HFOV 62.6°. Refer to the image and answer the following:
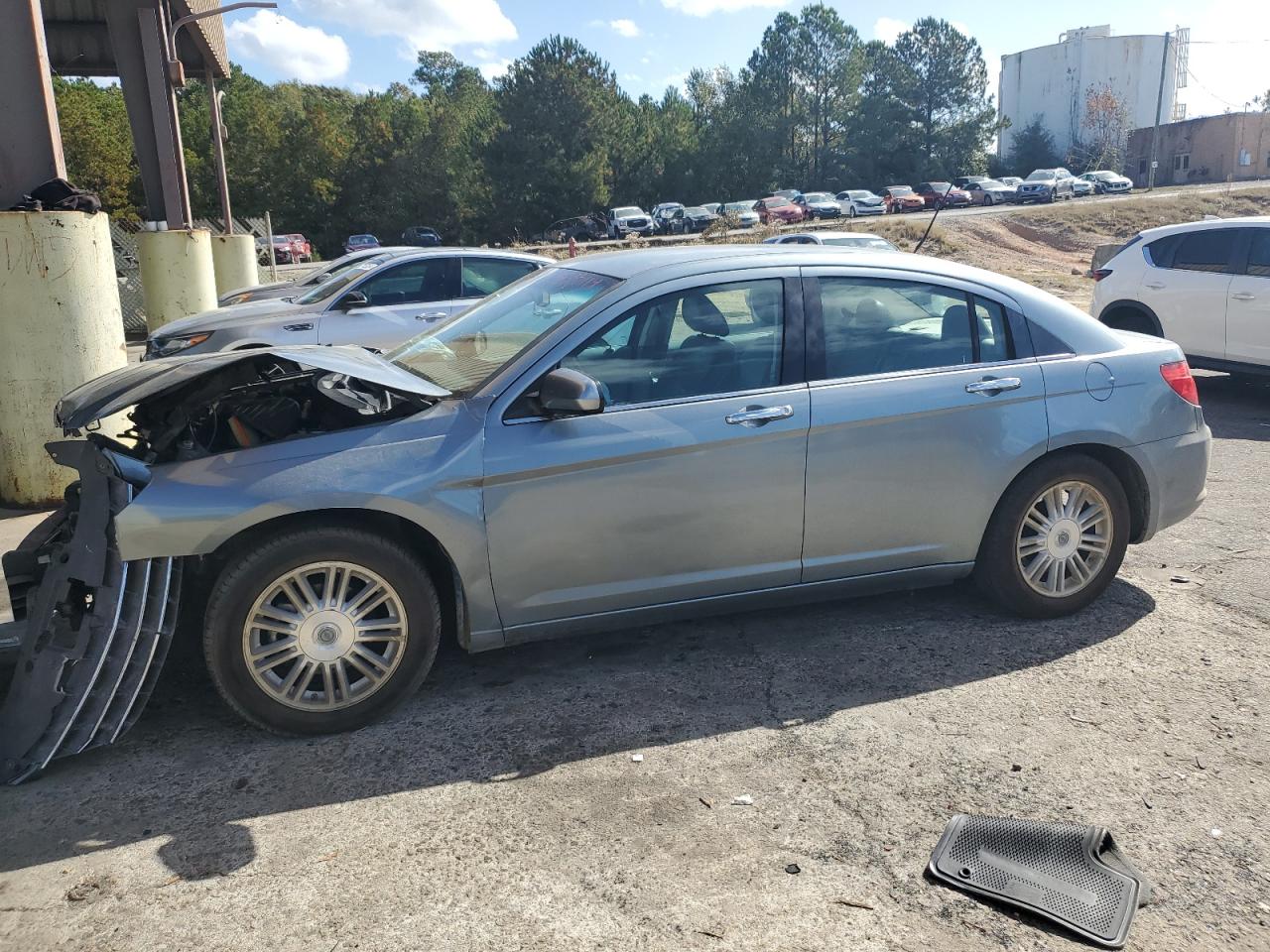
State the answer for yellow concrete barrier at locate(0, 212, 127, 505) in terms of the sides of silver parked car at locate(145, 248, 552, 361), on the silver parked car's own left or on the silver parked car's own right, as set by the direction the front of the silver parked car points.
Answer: on the silver parked car's own left

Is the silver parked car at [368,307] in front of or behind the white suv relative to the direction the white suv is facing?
behind

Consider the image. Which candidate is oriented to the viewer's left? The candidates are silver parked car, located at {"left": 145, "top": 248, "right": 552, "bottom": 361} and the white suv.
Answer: the silver parked car

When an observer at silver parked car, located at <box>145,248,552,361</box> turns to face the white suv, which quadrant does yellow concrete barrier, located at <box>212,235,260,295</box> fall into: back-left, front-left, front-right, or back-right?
back-left

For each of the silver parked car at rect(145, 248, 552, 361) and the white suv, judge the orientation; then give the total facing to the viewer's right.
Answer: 1

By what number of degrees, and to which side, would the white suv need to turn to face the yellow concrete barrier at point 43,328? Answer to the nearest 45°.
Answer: approximately 135° to its right

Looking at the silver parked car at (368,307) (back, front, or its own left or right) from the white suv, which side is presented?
back

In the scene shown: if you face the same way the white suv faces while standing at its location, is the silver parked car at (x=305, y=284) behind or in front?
behind

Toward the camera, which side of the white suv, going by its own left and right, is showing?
right

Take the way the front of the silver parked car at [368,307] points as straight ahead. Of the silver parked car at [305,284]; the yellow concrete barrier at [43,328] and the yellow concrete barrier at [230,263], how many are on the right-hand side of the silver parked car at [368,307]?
2

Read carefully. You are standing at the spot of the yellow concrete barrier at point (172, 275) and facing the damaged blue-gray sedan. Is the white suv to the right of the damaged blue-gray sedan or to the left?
left

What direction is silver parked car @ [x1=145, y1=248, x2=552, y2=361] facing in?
to the viewer's left

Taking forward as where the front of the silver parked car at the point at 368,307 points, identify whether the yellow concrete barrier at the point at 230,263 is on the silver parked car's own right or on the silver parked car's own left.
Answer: on the silver parked car's own right

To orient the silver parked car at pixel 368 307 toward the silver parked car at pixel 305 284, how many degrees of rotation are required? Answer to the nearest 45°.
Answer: approximately 90° to its right
